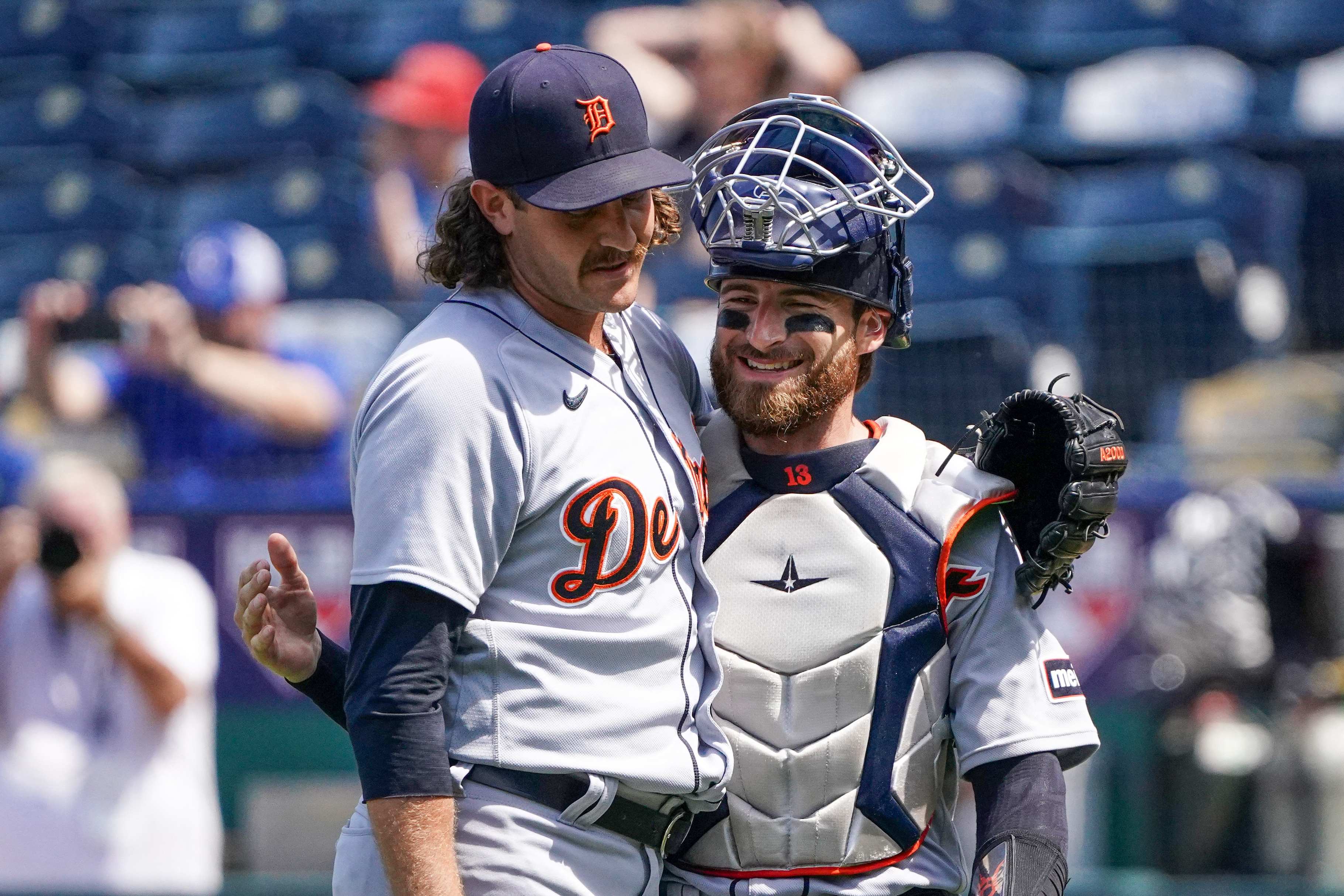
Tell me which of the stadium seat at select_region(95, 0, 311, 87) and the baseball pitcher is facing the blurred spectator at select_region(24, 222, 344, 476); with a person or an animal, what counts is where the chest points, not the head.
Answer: the stadium seat

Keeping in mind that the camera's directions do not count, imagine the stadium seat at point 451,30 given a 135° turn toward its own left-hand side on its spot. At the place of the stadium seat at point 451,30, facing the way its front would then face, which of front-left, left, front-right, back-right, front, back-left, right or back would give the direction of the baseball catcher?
back-right

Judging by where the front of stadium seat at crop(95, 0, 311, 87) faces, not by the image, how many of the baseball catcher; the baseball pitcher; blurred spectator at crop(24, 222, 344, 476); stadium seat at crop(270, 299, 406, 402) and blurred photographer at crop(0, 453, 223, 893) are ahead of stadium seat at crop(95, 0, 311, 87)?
5

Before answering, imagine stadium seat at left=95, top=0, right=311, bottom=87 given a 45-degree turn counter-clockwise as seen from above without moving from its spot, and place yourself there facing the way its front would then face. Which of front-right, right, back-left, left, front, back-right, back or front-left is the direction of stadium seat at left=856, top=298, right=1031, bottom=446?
front

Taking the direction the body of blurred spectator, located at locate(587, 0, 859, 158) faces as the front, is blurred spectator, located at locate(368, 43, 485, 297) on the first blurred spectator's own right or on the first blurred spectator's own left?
on the first blurred spectator's own right

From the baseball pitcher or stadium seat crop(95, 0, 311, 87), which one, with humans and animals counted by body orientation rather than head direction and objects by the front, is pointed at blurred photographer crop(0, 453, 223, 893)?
the stadium seat

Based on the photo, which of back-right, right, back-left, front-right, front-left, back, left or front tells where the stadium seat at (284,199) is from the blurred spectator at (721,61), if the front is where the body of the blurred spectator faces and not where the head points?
right

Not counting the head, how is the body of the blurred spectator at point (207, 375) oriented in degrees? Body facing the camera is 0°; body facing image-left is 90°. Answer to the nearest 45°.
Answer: approximately 45°

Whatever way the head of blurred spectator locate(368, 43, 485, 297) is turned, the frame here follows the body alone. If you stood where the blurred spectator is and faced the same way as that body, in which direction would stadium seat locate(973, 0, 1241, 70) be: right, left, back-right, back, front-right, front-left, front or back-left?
back-left

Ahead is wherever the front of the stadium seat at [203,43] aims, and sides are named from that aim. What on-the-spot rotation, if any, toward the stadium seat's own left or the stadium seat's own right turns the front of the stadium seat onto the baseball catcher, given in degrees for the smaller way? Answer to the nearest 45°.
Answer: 0° — it already faces them

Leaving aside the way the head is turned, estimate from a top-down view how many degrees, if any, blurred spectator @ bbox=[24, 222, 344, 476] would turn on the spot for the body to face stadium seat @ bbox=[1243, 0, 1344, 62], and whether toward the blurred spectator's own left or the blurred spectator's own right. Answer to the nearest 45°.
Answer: approximately 135° to the blurred spectator's own left
